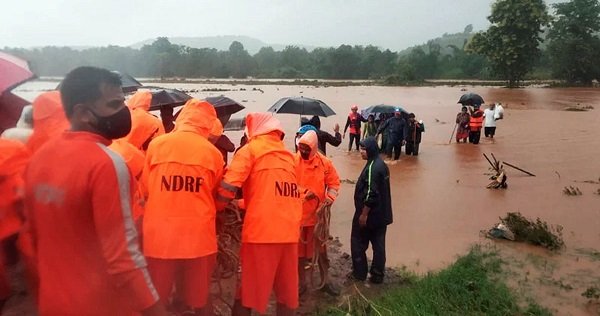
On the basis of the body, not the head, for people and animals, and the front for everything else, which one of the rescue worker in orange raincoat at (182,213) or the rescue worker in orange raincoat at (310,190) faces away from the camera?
the rescue worker in orange raincoat at (182,213)

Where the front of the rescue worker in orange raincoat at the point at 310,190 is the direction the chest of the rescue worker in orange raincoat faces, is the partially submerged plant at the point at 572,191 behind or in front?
behind

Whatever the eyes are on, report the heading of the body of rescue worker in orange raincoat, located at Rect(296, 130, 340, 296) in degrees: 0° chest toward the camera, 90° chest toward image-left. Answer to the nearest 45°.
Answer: approximately 45°

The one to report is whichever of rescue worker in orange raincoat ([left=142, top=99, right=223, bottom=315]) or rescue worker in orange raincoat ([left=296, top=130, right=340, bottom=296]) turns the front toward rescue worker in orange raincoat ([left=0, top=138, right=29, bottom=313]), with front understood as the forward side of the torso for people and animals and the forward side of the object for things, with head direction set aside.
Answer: rescue worker in orange raincoat ([left=296, top=130, right=340, bottom=296])

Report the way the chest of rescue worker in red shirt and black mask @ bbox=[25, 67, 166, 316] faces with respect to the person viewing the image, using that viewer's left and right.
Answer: facing away from the viewer and to the right of the viewer

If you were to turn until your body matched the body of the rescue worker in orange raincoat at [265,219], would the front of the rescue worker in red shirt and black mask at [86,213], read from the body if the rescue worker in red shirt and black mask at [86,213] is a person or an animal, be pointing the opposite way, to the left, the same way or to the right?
to the right

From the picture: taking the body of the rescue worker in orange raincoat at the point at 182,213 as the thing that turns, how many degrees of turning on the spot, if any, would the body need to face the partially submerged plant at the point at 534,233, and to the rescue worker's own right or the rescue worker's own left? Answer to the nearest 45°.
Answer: approximately 45° to the rescue worker's own right

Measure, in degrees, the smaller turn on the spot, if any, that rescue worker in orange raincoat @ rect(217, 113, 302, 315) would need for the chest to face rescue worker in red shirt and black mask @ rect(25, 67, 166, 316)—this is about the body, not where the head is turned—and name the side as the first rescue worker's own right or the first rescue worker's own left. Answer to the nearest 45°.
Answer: approximately 90° to the first rescue worker's own left

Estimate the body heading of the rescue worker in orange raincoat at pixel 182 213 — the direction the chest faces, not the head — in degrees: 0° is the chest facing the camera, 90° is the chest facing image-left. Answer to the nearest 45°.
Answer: approximately 180°

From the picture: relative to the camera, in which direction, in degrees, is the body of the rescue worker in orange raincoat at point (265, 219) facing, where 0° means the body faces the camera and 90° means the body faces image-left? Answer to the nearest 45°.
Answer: approximately 135°
